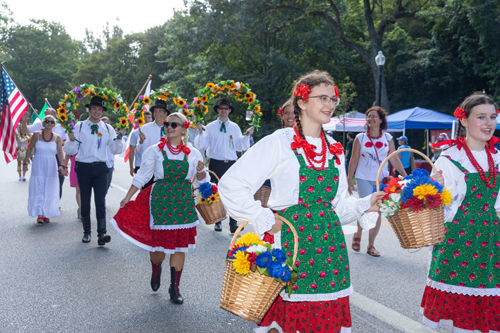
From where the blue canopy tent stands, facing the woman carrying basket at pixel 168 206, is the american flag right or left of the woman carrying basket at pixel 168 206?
right

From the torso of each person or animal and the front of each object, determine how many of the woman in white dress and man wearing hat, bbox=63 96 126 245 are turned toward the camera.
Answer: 2

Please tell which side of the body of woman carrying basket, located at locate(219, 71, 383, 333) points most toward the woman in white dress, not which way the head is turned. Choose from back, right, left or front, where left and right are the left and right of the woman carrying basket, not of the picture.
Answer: back

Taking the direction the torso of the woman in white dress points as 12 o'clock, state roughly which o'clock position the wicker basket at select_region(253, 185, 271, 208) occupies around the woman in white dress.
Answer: The wicker basket is roughly at 11 o'clock from the woman in white dress.

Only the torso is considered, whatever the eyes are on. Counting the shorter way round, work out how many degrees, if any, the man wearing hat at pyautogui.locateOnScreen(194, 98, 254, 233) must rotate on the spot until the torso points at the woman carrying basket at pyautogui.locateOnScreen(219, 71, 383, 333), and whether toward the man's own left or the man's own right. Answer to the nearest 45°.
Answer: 0° — they already face them

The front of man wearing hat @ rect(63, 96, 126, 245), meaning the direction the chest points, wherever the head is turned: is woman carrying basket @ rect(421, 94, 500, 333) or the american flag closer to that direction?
the woman carrying basket

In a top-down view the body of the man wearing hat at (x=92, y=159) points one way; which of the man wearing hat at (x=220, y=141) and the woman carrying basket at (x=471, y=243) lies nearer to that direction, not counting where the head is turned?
the woman carrying basket

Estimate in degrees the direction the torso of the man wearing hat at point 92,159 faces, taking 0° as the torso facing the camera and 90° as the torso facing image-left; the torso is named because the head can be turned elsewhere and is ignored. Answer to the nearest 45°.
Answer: approximately 0°

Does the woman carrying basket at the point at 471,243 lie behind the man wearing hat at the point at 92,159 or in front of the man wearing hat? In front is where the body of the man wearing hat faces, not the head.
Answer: in front

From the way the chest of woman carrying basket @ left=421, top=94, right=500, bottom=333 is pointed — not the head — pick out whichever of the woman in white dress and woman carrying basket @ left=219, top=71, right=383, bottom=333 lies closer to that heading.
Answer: the woman carrying basket
